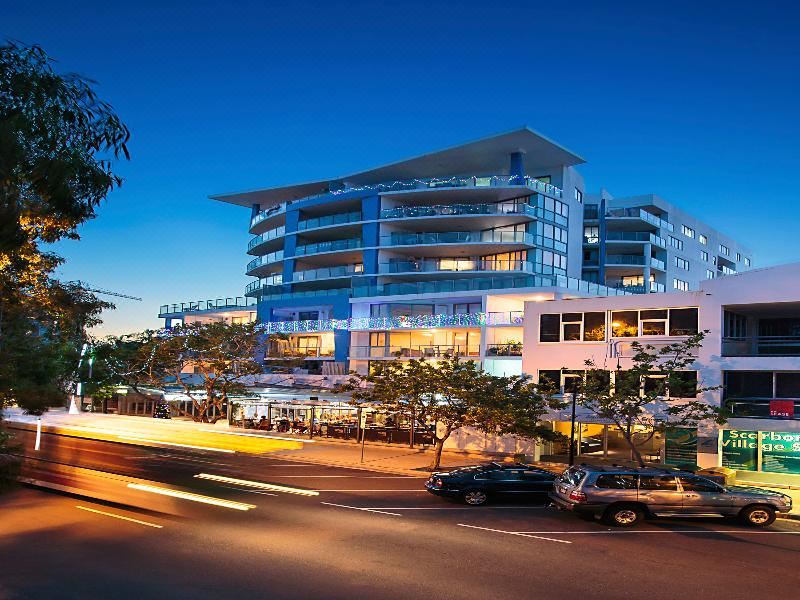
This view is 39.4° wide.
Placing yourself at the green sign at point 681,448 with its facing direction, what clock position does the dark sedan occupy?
The dark sedan is roughly at 1 o'clock from the green sign.

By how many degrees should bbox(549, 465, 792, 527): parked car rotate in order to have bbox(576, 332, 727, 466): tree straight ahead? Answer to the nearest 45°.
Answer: approximately 90° to its left

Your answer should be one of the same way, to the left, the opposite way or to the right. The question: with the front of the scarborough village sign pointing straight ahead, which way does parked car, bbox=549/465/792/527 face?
to the left

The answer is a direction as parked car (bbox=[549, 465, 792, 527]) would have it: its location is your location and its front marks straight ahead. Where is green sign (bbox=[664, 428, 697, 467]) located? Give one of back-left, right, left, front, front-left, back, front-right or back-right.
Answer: left

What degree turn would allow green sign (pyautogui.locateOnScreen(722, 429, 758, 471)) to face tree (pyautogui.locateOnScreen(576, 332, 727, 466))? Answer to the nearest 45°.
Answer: approximately 45° to its right

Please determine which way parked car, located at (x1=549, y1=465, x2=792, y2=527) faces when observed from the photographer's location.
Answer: facing to the right of the viewer

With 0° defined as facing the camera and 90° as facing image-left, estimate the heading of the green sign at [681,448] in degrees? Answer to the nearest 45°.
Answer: approximately 0°

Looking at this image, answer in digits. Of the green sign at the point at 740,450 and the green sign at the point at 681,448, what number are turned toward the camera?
2

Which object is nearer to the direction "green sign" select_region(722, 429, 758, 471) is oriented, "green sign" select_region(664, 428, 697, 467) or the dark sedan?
the dark sedan

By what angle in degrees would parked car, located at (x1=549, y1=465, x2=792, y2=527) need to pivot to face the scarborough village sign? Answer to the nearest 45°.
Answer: approximately 90° to its left
